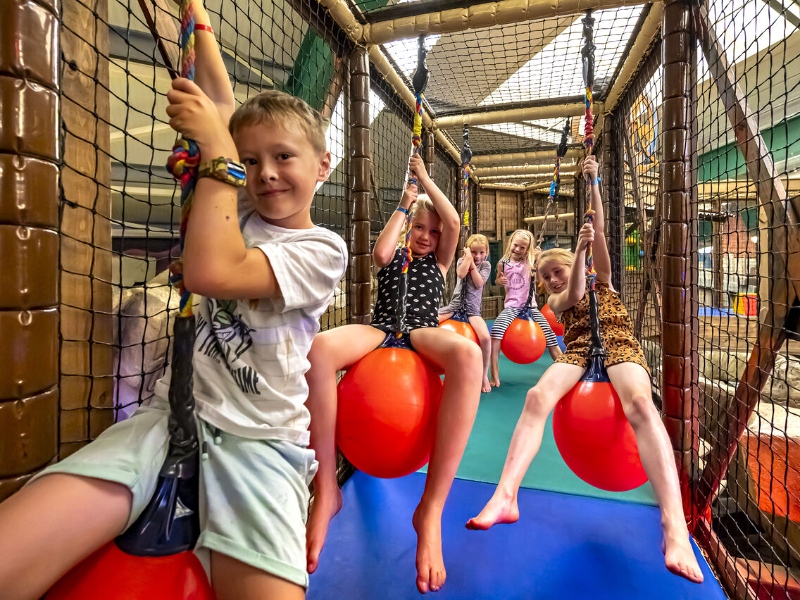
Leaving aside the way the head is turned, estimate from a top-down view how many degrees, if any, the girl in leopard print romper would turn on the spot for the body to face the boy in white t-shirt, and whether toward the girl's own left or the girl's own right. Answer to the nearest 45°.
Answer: approximately 45° to the girl's own right

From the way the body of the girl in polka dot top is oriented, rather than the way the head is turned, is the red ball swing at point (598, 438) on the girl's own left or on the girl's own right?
on the girl's own left

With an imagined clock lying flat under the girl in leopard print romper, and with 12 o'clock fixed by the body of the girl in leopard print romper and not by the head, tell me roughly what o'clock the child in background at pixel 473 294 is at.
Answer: The child in background is roughly at 5 o'clock from the girl in leopard print romper.

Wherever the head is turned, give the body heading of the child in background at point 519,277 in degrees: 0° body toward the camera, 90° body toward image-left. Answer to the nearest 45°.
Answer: approximately 0°

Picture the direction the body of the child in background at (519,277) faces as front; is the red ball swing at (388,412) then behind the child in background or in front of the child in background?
in front

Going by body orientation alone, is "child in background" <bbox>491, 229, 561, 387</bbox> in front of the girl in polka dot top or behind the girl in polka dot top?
behind

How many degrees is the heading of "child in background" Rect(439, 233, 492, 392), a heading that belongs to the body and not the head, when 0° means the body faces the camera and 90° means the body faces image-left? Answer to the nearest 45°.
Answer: approximately 0°

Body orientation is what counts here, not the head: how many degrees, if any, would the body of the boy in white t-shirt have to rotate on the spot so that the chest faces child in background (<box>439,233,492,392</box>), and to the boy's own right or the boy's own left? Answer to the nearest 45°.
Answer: approximately 180°

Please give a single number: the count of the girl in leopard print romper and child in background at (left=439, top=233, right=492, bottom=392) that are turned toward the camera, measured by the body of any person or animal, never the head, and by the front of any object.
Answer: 2

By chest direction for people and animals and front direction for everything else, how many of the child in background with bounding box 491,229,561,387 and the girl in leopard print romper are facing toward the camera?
2

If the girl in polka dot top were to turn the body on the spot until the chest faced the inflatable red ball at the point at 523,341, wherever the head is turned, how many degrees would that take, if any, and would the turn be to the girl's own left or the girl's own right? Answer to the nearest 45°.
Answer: approximately 135° to the girl's own left

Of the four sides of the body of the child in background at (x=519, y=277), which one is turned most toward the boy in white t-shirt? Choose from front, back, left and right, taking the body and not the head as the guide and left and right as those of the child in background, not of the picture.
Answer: front

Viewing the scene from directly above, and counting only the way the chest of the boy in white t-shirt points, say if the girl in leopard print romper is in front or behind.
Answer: behind
